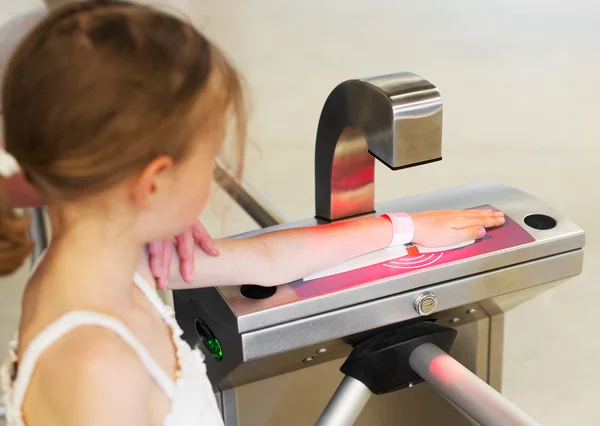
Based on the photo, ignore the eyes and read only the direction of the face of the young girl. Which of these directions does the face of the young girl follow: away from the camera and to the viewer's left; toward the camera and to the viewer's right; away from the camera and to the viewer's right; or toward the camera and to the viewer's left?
away from the camera and to the viewer's right

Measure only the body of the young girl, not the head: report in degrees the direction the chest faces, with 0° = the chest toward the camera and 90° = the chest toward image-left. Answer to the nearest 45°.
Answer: approximately 270°
